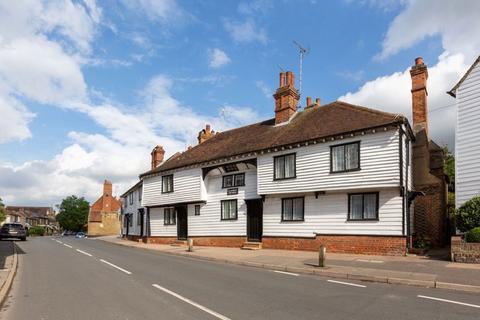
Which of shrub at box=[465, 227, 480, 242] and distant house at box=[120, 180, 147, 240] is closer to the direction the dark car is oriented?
the distant house

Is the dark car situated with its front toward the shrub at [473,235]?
no

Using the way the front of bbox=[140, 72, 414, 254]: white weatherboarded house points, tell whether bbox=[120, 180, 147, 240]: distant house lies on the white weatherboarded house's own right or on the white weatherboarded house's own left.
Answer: on the white weatherboarded house's own right

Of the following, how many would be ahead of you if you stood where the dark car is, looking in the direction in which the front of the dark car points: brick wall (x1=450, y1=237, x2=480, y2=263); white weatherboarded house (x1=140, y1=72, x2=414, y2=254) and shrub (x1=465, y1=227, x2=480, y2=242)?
0

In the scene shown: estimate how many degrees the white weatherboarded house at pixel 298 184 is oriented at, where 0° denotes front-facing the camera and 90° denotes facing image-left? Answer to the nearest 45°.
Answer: approximately 45°

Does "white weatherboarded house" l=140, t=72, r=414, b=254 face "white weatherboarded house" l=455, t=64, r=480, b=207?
no

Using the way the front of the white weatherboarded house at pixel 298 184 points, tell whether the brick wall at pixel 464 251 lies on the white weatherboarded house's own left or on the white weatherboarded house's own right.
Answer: on the white weatherboarded house's own left

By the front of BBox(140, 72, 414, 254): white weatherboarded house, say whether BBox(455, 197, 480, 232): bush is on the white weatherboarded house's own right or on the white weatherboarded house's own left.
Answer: on the white weatherboarded house's own left

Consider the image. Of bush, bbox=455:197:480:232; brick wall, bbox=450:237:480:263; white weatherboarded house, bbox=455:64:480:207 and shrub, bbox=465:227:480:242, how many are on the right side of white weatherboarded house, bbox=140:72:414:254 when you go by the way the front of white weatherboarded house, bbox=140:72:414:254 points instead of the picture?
0
